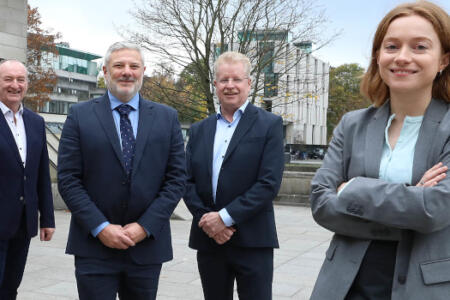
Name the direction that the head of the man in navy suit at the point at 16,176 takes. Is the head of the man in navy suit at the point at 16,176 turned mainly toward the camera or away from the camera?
toward the camera

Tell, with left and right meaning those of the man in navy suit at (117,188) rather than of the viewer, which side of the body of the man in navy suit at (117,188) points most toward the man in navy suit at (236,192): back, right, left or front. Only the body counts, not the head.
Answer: left

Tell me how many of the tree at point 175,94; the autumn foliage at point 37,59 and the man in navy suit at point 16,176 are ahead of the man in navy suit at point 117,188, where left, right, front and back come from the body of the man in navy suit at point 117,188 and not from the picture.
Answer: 0

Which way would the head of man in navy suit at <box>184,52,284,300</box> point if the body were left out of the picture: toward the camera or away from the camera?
toward the camera

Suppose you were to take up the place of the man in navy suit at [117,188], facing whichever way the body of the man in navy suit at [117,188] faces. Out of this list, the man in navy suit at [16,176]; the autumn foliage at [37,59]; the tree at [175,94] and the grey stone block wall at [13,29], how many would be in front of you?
0

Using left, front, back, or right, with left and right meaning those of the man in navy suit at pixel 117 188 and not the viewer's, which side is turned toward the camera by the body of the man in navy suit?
front

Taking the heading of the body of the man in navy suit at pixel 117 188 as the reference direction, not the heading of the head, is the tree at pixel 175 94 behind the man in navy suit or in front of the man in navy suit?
behind

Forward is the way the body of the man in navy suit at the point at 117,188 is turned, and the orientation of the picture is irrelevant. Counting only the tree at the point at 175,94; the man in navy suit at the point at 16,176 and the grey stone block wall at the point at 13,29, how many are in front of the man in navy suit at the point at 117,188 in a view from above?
0

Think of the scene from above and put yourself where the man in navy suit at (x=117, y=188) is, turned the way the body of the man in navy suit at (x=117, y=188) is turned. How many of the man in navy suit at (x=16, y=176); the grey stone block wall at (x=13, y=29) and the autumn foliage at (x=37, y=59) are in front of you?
0

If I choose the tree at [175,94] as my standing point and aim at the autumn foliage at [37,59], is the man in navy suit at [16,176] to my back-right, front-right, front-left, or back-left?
back-left

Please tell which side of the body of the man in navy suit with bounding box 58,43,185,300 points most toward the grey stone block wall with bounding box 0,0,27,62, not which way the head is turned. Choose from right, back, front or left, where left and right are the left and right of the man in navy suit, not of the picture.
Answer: back

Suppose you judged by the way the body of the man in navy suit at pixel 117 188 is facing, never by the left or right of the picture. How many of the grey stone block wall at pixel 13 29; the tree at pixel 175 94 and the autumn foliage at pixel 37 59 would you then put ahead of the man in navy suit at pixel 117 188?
0

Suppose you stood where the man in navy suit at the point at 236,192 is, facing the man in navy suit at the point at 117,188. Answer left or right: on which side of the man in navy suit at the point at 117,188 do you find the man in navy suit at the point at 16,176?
right

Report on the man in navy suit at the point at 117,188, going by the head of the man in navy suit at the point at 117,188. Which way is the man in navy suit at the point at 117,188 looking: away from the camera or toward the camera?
toward the camera

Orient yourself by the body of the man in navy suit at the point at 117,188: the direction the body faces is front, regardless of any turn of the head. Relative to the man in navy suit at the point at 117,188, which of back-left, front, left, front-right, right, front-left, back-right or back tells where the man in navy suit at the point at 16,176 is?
back-right

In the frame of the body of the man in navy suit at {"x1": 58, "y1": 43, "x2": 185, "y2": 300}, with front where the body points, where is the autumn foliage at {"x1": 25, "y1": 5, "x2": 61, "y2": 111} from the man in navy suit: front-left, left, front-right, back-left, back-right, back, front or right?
back
